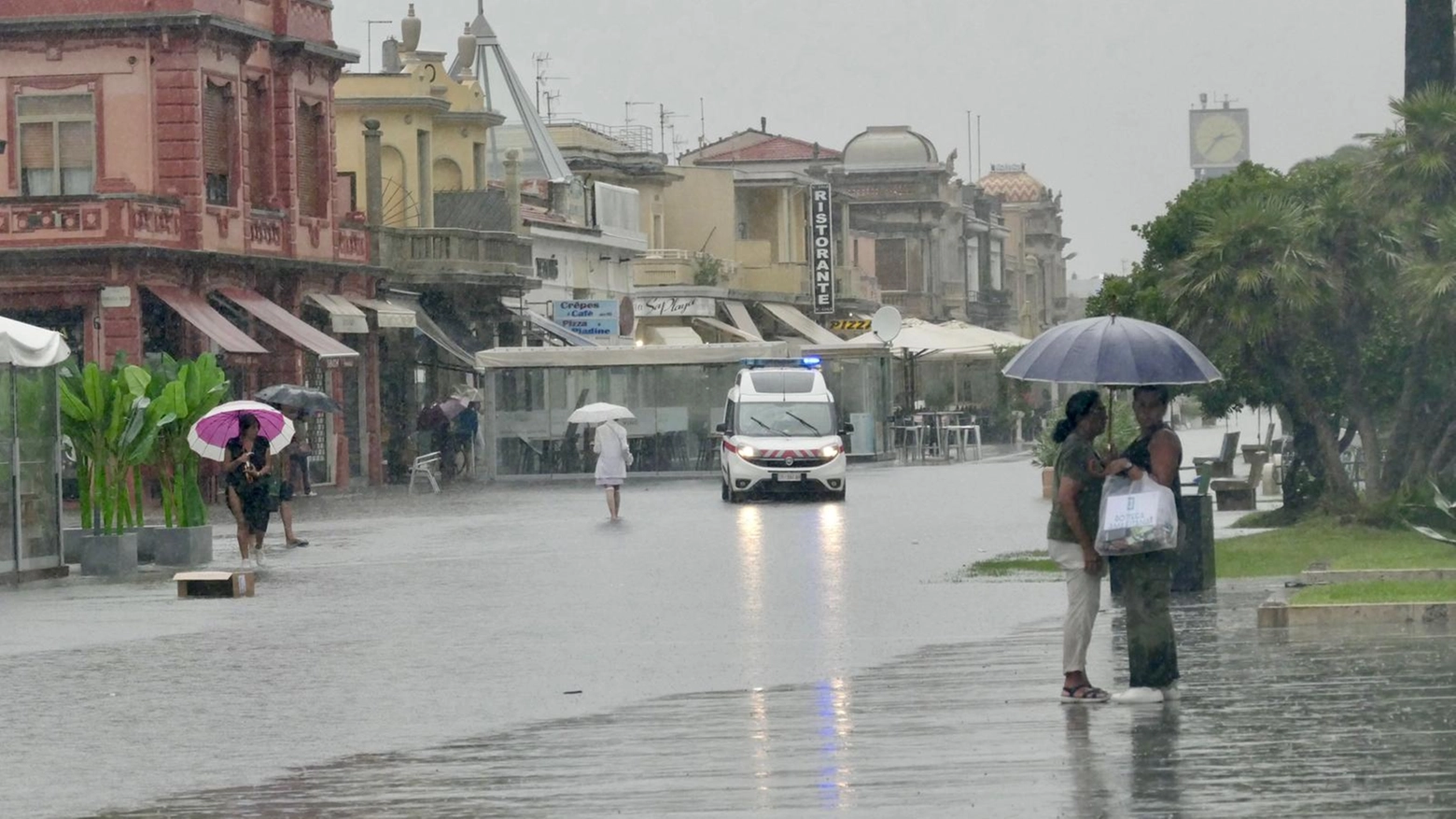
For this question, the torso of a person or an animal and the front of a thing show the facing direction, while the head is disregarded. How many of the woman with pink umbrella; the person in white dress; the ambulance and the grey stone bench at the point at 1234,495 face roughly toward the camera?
2

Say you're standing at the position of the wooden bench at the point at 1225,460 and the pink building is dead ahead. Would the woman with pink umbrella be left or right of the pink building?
left

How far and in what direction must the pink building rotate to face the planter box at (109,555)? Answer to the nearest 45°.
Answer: approximately 45° to its right

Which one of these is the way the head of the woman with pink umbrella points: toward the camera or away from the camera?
toward the camera

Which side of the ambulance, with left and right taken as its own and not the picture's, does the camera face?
front

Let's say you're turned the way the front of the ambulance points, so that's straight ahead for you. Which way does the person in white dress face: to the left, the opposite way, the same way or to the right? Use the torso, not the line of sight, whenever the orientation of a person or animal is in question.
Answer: the opposite way

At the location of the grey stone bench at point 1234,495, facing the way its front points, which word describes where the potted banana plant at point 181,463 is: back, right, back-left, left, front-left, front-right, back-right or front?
front-left

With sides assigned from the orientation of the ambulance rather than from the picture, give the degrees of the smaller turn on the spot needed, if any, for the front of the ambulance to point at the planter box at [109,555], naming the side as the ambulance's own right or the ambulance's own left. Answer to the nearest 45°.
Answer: approximately 45° to the ambulance's own right

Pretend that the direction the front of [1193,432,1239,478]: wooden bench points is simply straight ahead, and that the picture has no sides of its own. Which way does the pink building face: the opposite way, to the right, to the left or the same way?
the opposite way

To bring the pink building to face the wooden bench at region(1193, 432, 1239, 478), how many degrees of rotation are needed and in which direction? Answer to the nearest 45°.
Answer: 0° — it already faces it

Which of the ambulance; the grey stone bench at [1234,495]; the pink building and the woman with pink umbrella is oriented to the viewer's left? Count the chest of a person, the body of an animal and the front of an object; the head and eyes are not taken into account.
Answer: the grey stone bench

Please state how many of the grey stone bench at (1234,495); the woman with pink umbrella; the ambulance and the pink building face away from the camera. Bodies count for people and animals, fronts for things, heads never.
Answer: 0

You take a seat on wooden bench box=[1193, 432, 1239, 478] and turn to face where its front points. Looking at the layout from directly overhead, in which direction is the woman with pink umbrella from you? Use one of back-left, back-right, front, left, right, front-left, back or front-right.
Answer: front-left

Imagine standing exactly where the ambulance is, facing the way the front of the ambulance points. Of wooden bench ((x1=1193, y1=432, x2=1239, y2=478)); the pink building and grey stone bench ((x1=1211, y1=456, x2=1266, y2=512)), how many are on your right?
1

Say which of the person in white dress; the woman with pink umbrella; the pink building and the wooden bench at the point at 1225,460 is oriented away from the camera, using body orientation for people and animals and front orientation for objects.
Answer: the person in white dress

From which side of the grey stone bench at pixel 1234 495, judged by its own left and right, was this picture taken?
left

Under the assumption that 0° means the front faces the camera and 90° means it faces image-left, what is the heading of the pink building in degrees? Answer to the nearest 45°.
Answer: approximately 315°

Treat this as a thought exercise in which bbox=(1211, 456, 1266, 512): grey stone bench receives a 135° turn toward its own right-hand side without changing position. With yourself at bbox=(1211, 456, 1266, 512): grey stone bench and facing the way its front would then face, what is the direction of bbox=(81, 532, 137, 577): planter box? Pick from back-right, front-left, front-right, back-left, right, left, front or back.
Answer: back

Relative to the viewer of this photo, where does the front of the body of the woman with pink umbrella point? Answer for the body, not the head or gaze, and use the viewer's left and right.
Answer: facing the viewer

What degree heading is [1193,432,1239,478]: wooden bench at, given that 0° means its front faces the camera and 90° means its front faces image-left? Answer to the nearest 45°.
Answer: approximately 90°
